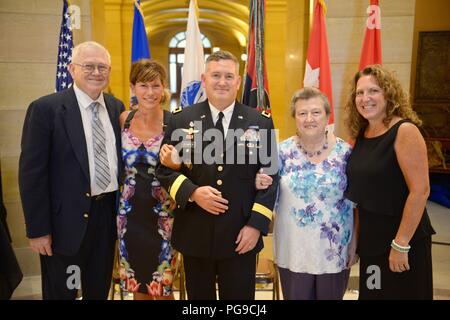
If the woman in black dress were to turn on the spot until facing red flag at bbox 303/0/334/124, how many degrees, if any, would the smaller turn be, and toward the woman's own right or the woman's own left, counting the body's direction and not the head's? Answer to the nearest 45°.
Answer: approximately 135° to the woman's own right

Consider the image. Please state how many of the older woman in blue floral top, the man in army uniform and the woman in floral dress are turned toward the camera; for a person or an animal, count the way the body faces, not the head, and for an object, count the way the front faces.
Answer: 3

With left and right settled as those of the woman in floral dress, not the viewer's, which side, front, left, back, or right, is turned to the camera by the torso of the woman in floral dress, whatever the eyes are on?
front

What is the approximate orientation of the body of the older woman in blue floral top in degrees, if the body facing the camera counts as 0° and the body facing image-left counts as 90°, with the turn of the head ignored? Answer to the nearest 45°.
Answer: approximately 0°

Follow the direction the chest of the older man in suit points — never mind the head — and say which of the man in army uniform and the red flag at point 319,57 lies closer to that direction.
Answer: the man in army uniform

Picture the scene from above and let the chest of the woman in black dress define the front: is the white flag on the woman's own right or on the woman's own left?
on the woman's own right

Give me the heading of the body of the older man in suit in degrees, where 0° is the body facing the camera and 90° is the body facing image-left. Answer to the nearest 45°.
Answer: approximately 315°

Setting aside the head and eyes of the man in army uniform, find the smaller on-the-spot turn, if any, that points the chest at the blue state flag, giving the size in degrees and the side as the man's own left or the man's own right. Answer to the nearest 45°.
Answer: approximately 180°

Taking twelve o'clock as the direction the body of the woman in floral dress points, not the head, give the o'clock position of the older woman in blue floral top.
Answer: The older woman in blue floral top is roughly at 10 o'clock from the woman in floral dress.
